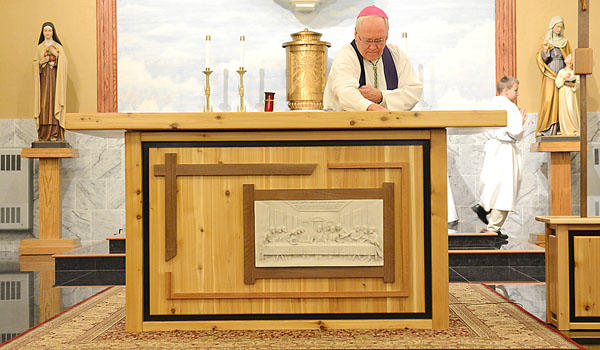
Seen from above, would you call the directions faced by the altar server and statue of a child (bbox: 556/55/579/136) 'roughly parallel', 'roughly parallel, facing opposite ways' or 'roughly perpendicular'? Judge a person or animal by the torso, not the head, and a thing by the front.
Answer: roughly perpendicular

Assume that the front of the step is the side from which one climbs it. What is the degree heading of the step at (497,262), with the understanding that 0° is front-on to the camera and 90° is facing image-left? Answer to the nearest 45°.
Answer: approximately 0°

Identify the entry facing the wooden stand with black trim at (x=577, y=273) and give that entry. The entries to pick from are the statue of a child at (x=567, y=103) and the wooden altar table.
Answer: the statue of a child
